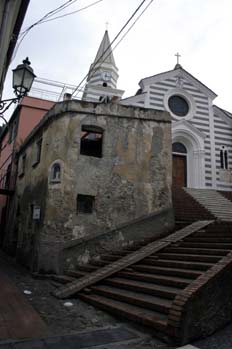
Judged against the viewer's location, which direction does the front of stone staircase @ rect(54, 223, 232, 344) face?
facing the viewer and to the left of the viewer

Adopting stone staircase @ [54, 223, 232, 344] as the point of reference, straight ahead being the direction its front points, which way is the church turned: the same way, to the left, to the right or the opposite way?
to the left

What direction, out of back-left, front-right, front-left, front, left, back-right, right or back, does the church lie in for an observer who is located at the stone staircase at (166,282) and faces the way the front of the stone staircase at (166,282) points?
back-right

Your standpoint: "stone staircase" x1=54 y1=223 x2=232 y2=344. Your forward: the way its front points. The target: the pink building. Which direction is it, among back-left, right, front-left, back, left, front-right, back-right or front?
right

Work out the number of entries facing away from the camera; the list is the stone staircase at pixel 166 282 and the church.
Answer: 0

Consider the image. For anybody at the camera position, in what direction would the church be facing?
facing the viewer and to the right of the viewer

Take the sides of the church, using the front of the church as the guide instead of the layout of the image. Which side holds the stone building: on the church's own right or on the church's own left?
on the church's own right
